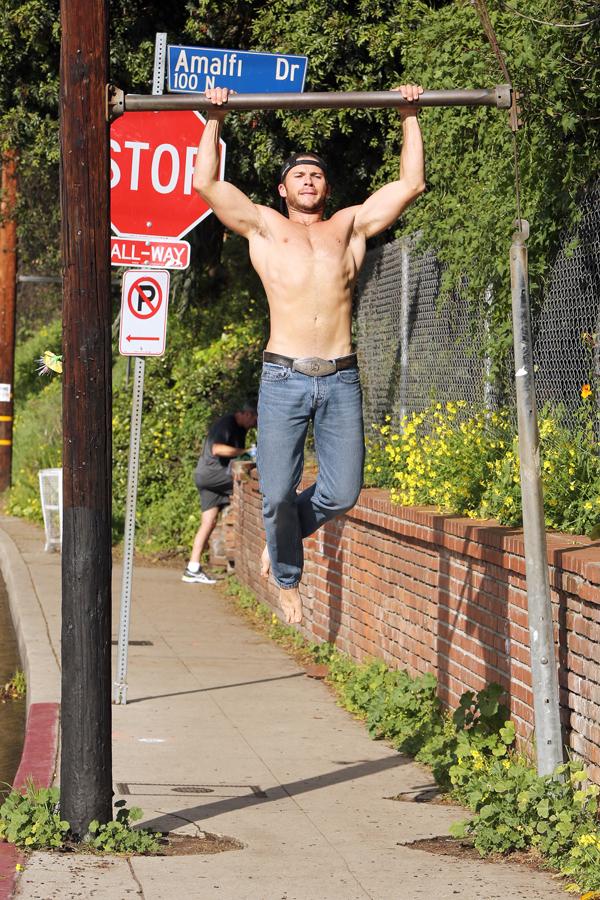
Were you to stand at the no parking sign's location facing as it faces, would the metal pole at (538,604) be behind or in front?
in front

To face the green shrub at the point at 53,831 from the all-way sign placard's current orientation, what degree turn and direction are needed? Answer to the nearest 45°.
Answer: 0° — it already faces it

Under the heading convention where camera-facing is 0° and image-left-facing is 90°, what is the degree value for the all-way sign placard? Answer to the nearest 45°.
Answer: approximately 0°

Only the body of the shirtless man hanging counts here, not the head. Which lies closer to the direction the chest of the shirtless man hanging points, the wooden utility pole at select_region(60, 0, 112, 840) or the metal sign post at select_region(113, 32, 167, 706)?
the wooden utility pole

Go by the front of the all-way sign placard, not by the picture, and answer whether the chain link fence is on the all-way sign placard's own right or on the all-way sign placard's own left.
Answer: on the all-way sign placard's own left

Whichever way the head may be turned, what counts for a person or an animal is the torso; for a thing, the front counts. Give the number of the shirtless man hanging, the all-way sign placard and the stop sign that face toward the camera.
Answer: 3

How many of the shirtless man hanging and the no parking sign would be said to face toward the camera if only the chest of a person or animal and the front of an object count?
2

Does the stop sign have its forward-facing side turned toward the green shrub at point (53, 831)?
yes

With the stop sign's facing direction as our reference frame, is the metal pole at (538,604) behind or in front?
in front

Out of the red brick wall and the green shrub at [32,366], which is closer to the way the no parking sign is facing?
the red brick wall
